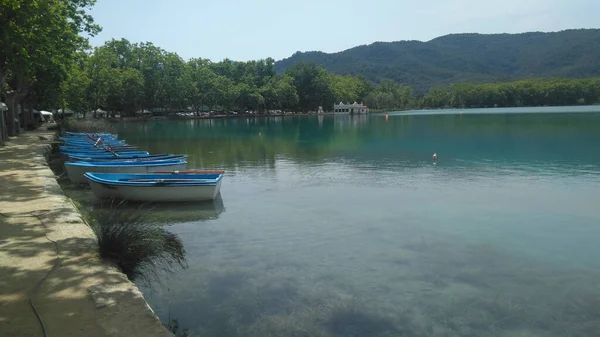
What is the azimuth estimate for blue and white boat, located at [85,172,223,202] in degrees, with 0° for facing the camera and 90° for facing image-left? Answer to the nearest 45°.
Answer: approximately 90°

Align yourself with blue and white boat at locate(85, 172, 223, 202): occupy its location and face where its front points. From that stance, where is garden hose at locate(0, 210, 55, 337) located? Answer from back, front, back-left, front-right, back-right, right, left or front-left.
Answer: left

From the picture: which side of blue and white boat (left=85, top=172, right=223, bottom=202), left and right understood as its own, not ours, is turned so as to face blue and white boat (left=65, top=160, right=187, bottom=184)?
right

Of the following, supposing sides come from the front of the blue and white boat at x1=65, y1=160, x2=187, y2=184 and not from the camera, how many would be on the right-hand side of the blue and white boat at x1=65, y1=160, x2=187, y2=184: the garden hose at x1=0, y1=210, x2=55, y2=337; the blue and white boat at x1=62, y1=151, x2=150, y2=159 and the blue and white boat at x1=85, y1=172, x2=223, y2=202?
1

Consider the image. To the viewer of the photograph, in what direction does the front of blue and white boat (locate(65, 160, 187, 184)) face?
facing to the left of the viewer

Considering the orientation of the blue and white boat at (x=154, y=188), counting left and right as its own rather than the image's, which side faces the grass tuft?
left

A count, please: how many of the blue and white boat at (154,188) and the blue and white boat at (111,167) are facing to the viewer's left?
2
